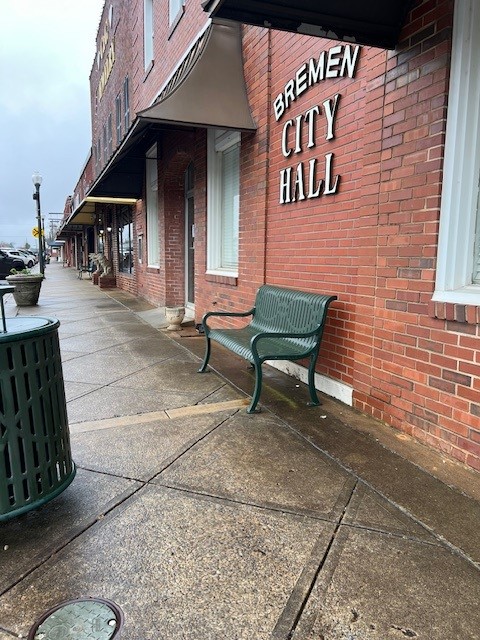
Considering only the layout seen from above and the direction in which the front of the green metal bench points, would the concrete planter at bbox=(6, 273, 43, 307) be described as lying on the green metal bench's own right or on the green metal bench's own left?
on the green metal bench's own right

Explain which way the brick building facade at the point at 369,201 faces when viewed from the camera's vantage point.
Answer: facing the viewer and to the left of the viewer

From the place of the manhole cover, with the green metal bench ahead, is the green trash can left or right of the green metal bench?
left

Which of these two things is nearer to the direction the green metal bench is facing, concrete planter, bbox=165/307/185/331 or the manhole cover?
the manhole cover

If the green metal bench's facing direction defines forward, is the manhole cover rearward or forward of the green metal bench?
forward

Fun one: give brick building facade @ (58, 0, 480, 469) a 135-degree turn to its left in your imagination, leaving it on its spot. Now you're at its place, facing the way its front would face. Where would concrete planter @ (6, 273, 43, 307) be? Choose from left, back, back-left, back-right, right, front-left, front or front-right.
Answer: back-left

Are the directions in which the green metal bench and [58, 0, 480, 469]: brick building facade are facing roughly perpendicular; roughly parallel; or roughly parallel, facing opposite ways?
roughly parallel

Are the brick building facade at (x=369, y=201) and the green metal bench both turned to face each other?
no

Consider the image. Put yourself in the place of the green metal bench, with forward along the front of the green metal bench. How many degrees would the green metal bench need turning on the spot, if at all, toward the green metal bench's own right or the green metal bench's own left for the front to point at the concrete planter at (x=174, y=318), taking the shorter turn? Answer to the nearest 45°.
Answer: approximately 90° to the green metal bench's own right

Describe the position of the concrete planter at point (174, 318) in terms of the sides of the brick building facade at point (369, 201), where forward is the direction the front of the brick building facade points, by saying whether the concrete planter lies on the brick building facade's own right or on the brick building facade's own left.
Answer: on the brick building facade's own right

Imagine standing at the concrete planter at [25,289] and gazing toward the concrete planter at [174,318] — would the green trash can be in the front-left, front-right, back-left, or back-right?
front-right

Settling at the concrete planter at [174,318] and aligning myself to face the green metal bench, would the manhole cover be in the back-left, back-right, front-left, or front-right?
front-right

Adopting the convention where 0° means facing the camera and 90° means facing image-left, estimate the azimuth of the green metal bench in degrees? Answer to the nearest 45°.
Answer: approximately 45°
